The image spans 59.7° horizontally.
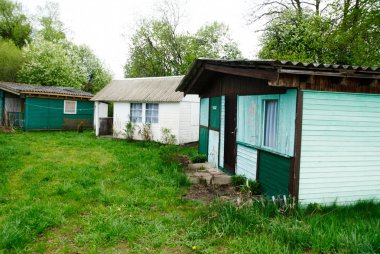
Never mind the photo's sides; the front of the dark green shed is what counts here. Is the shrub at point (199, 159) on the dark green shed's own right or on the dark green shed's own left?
on the dark green shed's own left

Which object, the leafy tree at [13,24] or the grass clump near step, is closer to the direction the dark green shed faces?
the grass clump near step

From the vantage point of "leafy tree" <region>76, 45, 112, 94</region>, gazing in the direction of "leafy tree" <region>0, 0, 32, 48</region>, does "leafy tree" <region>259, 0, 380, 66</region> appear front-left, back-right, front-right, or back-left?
back-left

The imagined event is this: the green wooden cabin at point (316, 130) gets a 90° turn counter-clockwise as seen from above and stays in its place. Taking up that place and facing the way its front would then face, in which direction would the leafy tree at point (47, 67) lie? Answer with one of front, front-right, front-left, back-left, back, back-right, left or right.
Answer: back

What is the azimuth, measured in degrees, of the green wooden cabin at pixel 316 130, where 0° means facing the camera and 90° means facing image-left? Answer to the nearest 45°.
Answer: approximately 45°

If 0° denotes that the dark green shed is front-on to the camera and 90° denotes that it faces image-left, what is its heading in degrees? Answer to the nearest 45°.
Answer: approximately 45°

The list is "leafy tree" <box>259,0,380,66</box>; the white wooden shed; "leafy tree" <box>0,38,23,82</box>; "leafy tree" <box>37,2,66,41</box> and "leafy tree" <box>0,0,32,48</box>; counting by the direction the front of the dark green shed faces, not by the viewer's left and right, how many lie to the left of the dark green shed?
2

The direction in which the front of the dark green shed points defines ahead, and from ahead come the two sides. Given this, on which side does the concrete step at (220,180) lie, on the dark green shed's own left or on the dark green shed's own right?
on the dark green shed's own left

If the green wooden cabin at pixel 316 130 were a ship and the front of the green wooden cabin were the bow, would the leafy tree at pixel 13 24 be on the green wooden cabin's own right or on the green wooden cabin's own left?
on the green wooden cabin's own right

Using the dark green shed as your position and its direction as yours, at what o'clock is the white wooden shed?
The white wooden shed is roughly at 9 o'clock from the dark green shed.

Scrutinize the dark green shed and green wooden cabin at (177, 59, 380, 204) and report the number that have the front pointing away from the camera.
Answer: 0

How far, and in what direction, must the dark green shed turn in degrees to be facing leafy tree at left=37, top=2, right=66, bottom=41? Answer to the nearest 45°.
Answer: approximately 135° to its right

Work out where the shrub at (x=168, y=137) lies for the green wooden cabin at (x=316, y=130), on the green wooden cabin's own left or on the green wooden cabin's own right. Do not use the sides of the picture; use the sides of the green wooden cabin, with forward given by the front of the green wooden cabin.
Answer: on the green wooden cabin's own right
